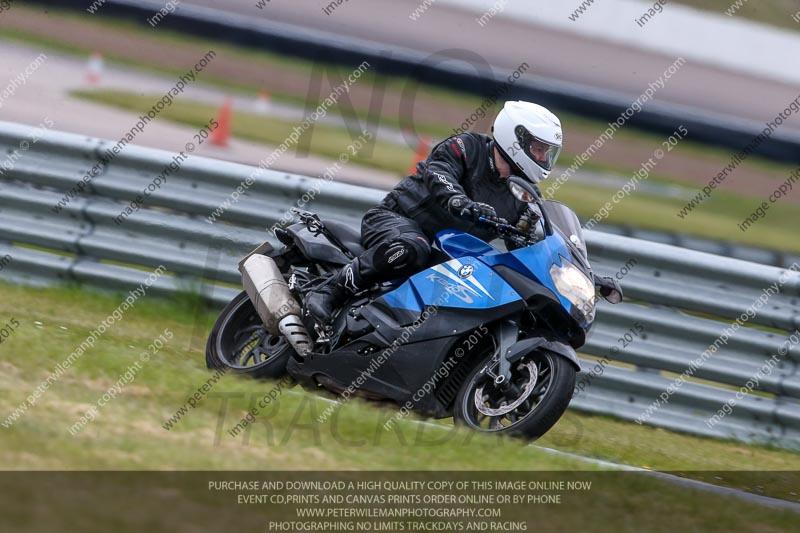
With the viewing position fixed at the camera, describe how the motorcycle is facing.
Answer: facing the viewer and to the right of the viewer

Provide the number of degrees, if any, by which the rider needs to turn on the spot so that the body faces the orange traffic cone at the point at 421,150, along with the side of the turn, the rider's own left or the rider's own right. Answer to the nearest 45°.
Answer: approximately 135° to the rider's own left

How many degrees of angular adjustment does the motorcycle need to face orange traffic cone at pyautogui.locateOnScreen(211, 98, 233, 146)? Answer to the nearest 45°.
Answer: approximately 180°

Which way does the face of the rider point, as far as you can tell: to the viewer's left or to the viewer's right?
to the viewer's right

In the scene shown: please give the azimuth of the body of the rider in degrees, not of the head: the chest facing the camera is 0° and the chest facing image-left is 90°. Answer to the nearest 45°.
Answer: approximately 315°

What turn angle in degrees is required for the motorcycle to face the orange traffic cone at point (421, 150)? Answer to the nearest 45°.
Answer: approximately 135° to its left
